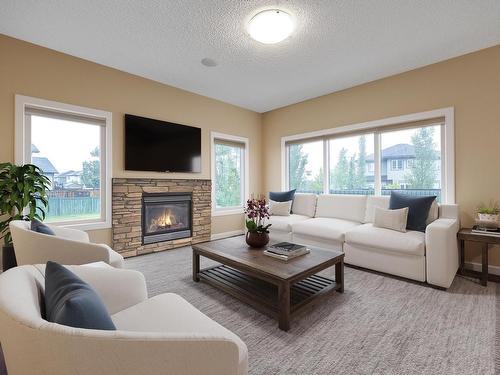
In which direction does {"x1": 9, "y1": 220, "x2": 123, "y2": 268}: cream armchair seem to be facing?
to the viewer's right

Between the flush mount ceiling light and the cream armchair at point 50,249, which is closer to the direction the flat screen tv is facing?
the flush mount ceiling light

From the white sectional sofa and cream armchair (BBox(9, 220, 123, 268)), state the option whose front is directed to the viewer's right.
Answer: the cream armchair

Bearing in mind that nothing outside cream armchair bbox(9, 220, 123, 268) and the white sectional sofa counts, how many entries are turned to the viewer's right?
1

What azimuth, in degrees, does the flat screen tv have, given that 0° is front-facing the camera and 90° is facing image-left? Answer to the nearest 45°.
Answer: approximately 315°

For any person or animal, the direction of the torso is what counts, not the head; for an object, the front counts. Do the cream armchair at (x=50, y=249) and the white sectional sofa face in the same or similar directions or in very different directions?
very different directions

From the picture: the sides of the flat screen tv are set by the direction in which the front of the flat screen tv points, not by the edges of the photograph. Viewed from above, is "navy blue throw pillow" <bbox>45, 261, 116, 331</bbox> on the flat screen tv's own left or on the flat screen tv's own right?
on the flat screen tv's own right
